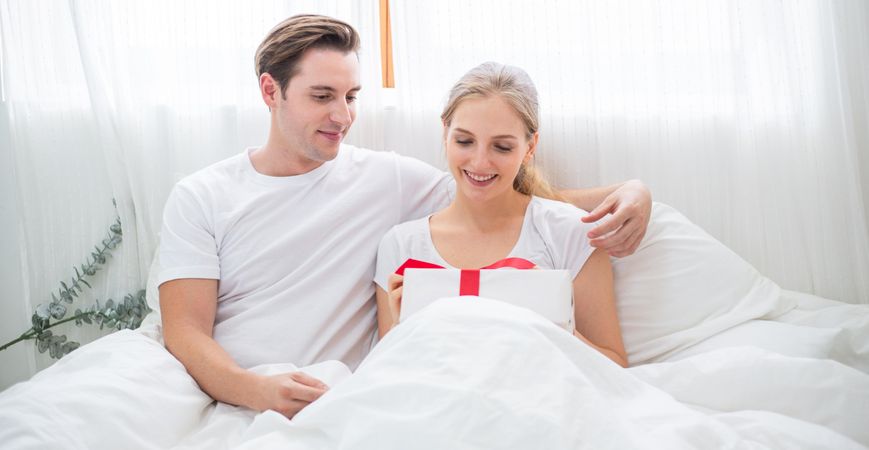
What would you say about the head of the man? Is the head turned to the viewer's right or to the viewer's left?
to the viewer's right

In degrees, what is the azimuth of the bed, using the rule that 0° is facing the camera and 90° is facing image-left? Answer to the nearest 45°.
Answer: approximately 0°

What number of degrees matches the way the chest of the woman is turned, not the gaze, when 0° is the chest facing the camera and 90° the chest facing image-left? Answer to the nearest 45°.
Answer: approximately 0°
